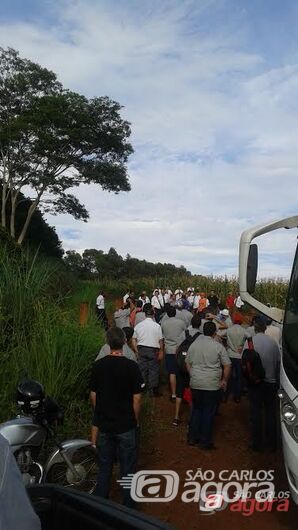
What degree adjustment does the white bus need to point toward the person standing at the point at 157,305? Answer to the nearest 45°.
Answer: approximately 135° to its right

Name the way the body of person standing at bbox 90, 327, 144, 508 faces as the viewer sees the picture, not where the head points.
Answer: away from the camera

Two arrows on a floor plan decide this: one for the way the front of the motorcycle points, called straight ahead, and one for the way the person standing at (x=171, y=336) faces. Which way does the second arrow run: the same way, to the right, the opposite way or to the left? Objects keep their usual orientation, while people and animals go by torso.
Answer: to the left

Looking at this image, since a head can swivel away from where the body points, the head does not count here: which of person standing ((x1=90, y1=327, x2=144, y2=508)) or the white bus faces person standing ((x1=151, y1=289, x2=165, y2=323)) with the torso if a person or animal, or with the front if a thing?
person standing ((x1=90, y1=327, x2=144, y2=508))

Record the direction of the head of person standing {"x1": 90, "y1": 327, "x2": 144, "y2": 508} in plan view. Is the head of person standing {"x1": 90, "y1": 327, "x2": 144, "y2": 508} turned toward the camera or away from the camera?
away from the camera

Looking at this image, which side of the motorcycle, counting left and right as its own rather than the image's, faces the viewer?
right

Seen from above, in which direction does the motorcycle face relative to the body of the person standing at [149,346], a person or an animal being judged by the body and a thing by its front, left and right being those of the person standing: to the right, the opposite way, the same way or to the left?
to the right

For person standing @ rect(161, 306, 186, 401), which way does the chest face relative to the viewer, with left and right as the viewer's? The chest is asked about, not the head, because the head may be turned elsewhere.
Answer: facing away from the viewer

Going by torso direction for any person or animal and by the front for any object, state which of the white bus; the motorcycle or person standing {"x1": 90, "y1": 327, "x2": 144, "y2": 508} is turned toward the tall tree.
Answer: the person standing

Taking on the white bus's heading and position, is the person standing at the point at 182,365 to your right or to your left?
on your right

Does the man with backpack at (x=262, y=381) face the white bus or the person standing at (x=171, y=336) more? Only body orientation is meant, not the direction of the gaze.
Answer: the person standing

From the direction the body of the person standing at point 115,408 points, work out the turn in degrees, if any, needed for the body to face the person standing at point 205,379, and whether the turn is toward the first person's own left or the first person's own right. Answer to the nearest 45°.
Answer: approximately 45° to the first person's own right

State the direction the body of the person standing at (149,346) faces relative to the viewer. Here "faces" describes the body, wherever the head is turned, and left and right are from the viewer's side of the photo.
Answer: facing away from the viewer

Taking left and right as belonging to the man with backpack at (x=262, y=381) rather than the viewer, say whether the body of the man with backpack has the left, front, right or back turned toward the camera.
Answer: back
